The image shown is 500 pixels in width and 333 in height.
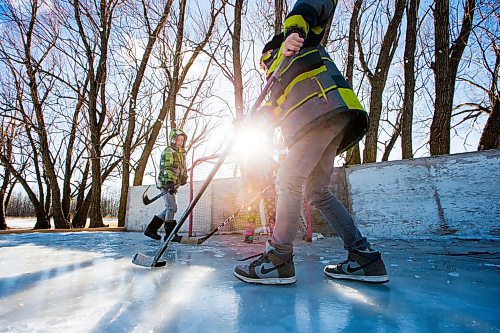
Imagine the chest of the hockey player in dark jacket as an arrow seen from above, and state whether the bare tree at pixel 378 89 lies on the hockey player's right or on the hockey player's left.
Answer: on the hockey player's right

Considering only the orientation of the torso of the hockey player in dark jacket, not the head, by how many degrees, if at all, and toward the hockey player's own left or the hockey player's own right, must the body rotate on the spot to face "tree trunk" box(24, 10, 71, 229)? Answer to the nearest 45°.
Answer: approximately 45° to the hockey player's own right

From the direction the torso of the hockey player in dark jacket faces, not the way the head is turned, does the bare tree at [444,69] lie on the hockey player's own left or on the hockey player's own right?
on the hockey player's own right

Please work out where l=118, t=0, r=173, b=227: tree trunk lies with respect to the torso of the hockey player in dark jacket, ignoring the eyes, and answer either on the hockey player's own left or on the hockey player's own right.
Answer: on the hockey player's own right

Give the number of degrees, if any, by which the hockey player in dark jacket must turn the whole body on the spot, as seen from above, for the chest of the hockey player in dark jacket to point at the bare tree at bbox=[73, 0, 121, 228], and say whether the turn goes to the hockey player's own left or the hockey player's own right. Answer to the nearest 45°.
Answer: approximately 45° to the hockey player's own right

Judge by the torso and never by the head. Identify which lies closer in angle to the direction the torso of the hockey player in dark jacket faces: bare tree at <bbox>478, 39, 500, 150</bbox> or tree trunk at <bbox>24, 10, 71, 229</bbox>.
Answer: the tree trunk

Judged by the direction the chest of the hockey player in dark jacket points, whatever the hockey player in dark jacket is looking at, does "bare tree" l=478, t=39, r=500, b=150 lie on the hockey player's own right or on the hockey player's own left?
on the hockey player's own right

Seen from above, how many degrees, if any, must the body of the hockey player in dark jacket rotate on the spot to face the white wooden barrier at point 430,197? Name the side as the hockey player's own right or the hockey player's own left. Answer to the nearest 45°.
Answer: approximately 135° to the hockey player's own right

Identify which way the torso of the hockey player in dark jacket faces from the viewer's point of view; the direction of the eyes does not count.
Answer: to the viewer's left

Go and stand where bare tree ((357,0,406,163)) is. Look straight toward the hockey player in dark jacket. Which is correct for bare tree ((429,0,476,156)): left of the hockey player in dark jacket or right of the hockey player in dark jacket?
left
